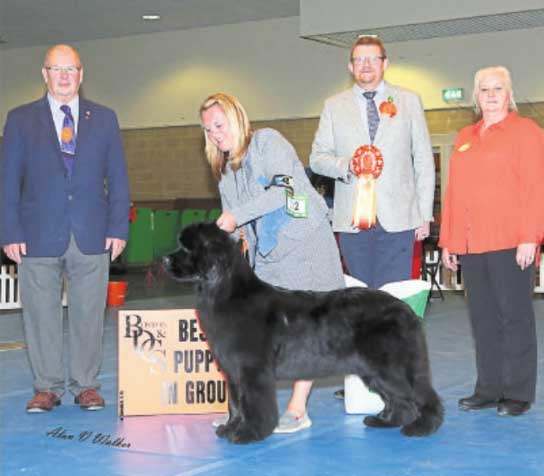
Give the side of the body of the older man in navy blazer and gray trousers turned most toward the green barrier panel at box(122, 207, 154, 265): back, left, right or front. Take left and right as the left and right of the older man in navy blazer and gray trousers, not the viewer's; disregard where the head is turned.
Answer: back

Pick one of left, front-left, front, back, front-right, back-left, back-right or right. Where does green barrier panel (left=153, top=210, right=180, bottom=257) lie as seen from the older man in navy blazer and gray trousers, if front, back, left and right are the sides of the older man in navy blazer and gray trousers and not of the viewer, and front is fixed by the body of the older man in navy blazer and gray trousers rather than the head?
back

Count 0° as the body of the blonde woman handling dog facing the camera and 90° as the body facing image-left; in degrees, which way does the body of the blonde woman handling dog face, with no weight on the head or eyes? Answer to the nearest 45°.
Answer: approximately 45°

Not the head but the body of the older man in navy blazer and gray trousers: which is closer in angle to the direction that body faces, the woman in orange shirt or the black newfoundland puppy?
the black newfoundland puppy

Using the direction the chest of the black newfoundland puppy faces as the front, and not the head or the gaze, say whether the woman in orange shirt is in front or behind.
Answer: behind

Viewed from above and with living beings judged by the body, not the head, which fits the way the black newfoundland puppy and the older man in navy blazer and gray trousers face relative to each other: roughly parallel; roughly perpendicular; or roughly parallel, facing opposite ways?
roughly perpendicular

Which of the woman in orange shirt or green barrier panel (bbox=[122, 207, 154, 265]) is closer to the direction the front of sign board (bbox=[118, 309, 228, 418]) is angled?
the woman in orange shirt

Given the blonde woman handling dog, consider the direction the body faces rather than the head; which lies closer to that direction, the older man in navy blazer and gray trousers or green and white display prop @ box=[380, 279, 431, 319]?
the older man in navy blazer and gray trousers

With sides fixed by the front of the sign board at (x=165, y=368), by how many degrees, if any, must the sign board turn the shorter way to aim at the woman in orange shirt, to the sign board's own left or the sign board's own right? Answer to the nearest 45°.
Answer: approximately 90° to the sign board's own left

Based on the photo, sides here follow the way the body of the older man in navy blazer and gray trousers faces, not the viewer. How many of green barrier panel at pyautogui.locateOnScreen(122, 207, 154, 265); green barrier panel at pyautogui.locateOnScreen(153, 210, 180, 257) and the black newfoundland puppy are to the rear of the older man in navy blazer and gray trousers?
2

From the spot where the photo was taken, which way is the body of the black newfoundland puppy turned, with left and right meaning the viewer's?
facing to the left of the viewer
